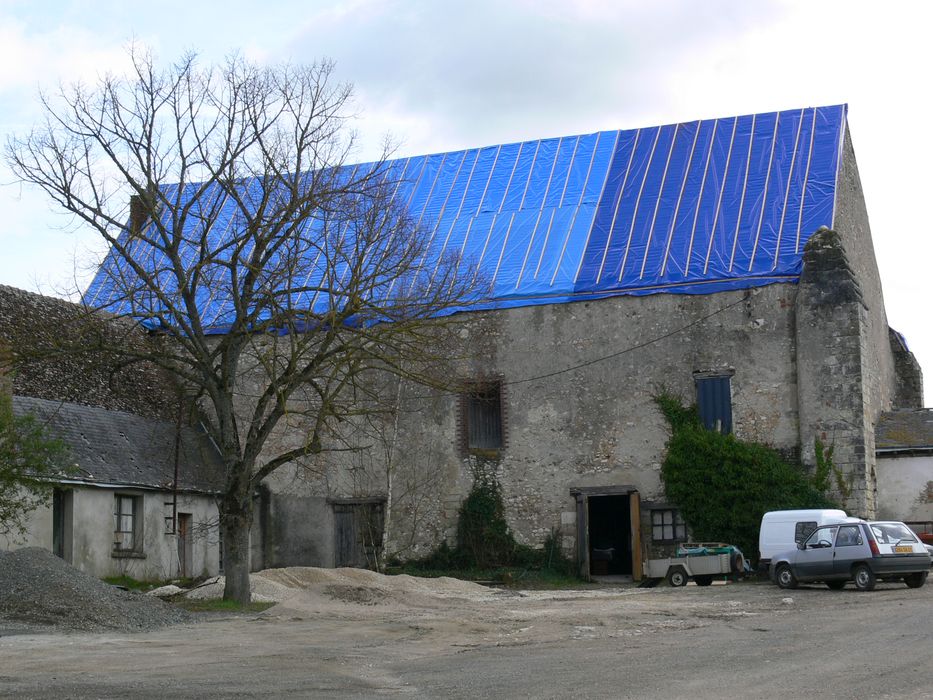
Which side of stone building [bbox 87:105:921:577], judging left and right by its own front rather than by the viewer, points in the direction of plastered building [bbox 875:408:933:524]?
left

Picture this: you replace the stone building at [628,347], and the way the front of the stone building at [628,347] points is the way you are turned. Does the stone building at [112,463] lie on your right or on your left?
on your right

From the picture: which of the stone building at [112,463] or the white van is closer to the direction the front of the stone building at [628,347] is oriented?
the white van

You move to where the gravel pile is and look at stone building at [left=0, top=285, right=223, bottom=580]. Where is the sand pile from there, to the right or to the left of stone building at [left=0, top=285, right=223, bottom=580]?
right

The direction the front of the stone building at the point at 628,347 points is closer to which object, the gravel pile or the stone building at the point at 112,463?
the gravel pile

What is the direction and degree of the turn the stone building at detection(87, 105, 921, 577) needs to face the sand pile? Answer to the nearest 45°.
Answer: approximately 45° to its right

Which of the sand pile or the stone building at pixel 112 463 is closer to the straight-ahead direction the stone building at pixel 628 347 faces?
the sand pile

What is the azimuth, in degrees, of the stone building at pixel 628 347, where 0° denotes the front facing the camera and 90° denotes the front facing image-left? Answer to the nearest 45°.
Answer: approximately 0°
